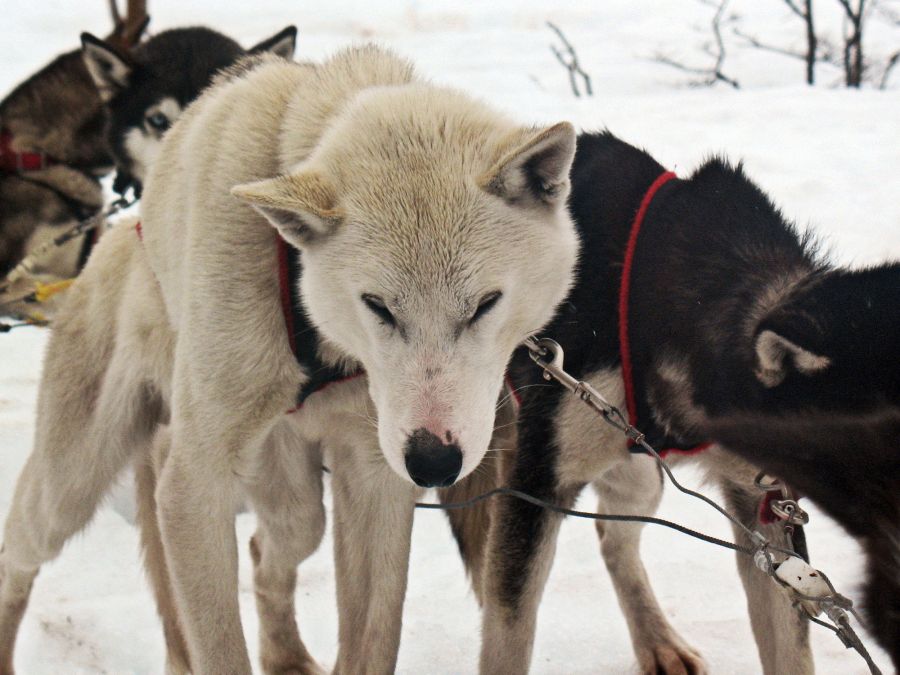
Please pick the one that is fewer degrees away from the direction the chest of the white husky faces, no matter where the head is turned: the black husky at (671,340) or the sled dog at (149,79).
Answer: the black husky

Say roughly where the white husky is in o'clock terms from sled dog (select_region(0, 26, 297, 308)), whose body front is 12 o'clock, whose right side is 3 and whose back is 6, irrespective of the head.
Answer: The white husky is roughly at 1 o'clock from the sled dog.

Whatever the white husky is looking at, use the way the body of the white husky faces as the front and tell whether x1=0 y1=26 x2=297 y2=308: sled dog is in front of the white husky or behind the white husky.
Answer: behind

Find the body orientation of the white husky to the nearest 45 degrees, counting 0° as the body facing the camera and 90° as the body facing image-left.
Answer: approximately 315°

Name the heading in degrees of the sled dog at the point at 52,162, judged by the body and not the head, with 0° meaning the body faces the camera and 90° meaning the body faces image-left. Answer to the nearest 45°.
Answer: approximately 315°

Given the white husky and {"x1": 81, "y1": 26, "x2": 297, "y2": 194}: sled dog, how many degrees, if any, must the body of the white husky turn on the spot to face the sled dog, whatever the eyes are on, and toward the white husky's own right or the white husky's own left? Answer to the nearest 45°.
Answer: approximately 135° to the white husky's own left

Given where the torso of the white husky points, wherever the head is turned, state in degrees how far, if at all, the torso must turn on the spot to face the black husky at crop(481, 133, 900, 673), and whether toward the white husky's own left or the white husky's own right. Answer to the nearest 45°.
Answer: approximately 45° to the white husky's own left
